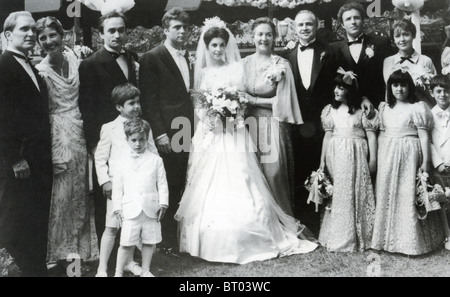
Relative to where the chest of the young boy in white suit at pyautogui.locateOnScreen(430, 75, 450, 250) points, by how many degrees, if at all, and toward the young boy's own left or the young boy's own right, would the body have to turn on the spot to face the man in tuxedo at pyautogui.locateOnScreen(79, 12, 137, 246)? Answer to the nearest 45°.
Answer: approximately 45° to the young boy's own right

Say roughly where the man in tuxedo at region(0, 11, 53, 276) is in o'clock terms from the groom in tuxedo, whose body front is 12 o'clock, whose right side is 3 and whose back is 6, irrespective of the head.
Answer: The man in tuxedo is roughly at 4 o'clock from the groom in tuxedo.

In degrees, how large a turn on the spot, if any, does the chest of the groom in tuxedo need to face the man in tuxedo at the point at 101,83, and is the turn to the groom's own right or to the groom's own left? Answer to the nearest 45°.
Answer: approximately 135° to the groom's own right

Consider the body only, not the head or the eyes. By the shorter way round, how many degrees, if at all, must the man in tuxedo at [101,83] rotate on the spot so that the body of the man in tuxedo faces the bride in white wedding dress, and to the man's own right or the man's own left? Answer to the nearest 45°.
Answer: approximately 45° to the man's own left

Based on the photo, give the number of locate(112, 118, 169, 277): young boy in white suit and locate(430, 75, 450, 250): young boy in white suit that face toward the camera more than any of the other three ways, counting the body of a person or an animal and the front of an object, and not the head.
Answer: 2

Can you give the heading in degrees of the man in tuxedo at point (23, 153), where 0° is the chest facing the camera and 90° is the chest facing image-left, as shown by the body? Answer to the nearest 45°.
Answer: approximately 315°

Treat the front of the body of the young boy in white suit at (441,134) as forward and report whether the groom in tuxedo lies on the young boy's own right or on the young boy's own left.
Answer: on the young boy's own right

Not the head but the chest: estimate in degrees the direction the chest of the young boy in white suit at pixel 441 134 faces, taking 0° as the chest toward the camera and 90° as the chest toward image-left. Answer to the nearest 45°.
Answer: approximately 0°

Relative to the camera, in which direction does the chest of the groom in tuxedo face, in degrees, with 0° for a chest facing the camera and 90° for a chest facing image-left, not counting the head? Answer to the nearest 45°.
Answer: approximately 315°

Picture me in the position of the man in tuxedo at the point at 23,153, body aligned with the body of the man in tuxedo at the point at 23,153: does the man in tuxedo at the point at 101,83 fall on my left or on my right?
on my left

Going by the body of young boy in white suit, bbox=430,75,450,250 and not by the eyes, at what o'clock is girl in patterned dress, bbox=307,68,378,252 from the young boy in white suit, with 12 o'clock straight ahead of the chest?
The girl in patterned dress is roughly at 2 o'clock from the young boy in white suit.

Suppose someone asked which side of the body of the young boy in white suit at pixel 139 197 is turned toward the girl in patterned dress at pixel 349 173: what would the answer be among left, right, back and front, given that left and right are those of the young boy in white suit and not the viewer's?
left

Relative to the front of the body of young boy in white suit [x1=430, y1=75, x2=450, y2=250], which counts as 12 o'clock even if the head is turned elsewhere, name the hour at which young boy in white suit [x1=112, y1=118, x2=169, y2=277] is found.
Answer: young boy in white suit [x1=112, y1=118, x2=169, y2=277] is roughly at 2 o'clock from young boy in white suit [x1=430, y1=75, x2=450, y2=250].
